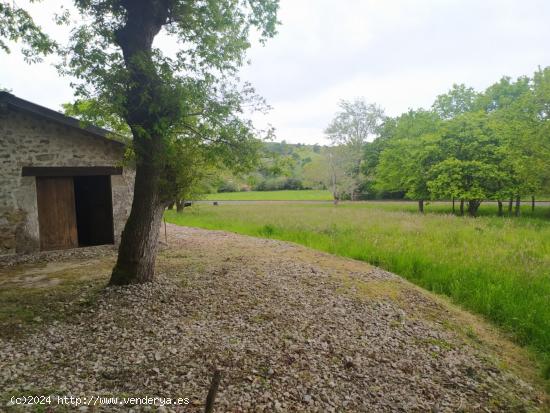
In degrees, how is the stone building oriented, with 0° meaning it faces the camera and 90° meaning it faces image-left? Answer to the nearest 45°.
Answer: approximately 0°

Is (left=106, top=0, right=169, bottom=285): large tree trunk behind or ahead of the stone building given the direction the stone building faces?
ahead
